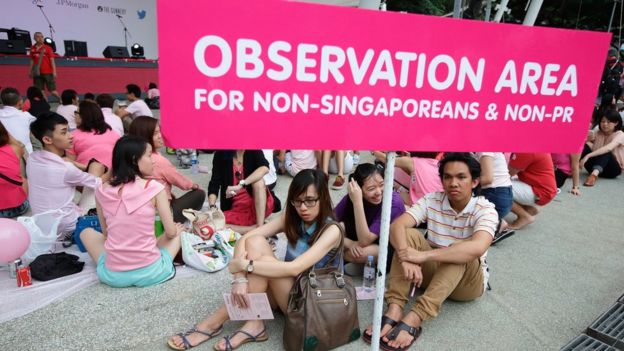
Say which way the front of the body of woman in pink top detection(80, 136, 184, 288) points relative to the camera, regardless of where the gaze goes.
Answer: away from the camera

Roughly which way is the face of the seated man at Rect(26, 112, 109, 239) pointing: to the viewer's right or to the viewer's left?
to the viewer's right

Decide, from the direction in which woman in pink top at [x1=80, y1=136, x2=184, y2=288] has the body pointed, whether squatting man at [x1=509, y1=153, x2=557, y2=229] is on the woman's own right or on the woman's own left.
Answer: on the woman's own right
